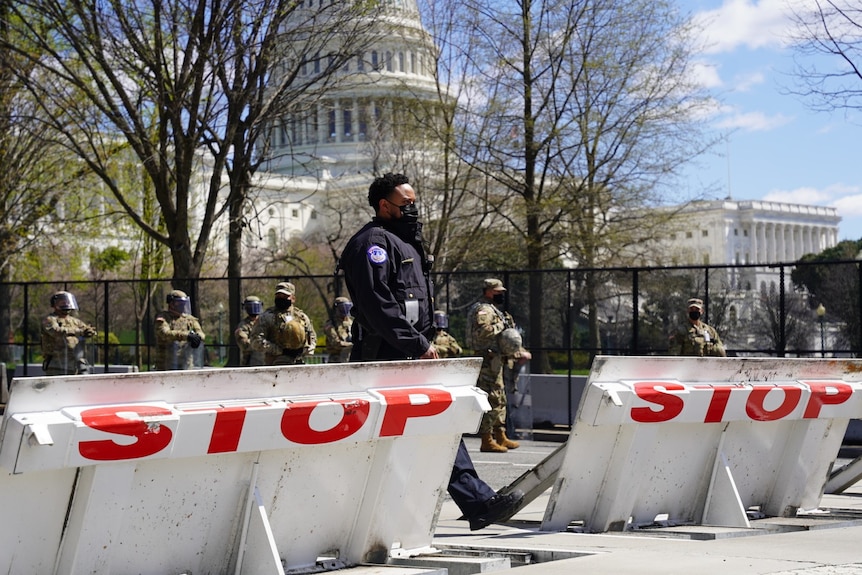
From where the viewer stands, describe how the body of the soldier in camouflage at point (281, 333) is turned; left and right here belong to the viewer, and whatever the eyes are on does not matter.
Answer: facing the viewer

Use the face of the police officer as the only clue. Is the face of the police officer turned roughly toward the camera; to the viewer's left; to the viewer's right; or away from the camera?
to the viewer's right

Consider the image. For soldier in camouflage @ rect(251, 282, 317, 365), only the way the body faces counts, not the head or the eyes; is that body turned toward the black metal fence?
no

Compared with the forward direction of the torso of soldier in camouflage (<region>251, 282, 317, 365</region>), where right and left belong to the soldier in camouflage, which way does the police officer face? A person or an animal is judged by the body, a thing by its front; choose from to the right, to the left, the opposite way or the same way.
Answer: to the left

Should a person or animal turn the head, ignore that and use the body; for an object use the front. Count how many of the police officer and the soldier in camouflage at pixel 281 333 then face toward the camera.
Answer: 1

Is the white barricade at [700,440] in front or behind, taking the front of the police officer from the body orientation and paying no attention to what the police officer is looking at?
in front

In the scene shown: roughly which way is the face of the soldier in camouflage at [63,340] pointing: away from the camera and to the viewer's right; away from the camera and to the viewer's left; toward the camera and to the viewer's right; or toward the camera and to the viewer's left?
toward the camera and to the viewer's right

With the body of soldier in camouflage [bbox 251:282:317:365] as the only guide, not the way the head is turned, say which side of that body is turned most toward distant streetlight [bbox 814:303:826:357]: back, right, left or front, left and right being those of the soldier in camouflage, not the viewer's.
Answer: back

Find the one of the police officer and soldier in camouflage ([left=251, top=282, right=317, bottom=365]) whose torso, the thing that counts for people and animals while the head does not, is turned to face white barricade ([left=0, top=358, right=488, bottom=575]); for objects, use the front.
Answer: the soldier in camouflage

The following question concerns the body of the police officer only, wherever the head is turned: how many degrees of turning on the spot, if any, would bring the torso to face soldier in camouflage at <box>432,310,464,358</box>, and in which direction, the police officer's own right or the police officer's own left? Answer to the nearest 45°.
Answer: approximately 90° to the police officer's own left

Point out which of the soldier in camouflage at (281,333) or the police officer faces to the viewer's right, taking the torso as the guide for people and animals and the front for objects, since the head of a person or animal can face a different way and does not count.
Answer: the police officer

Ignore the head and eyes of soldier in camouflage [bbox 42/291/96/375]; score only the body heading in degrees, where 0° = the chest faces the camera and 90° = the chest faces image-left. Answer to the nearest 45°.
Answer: approximately 315°

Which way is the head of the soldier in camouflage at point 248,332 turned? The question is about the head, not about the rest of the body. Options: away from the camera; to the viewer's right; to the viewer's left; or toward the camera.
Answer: toward the camera

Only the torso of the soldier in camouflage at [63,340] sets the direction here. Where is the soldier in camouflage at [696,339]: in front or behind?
in front

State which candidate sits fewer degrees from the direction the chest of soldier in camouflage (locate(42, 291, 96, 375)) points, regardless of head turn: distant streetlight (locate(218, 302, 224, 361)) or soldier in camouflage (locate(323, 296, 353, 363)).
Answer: the soldier in camouflage

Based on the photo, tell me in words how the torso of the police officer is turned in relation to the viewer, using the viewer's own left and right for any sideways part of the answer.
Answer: facing to the right of the viewer
